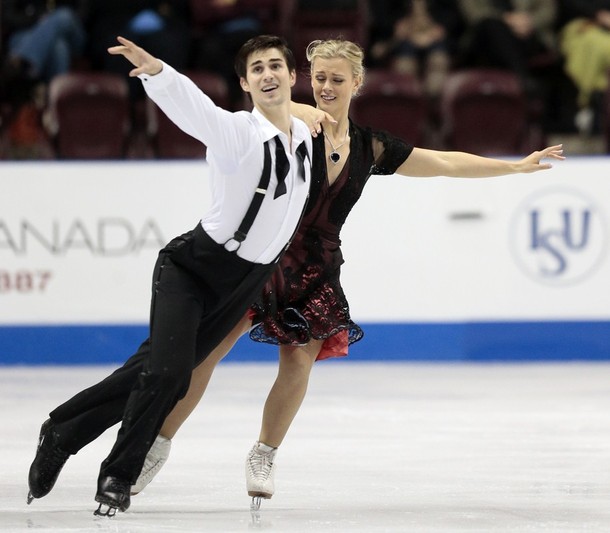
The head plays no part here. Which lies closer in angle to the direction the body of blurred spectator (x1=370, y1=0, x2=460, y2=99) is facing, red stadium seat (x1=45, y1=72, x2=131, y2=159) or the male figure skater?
the male figure skater

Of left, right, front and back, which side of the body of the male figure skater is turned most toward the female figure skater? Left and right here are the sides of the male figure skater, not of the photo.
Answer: left

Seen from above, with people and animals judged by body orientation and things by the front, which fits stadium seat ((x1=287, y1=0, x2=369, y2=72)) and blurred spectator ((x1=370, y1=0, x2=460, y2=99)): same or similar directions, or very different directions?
same or similar directions

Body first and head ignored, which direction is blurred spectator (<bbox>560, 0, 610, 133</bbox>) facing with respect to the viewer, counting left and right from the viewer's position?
facing the viewer

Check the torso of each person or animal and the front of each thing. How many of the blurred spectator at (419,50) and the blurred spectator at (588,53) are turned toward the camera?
2

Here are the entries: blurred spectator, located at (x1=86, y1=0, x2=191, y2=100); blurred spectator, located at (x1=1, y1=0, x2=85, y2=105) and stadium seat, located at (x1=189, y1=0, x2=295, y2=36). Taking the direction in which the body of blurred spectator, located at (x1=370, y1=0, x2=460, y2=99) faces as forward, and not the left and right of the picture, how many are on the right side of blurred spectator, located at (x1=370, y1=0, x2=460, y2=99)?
3

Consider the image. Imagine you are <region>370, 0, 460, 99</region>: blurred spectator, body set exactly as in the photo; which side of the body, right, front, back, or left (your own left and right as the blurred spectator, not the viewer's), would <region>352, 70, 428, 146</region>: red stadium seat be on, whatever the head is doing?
front

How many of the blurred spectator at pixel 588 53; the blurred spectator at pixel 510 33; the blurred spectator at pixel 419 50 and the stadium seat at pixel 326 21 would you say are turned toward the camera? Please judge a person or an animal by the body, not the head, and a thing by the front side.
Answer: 4

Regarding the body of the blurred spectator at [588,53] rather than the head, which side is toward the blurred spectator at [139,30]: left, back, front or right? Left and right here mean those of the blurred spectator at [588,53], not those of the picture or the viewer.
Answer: right

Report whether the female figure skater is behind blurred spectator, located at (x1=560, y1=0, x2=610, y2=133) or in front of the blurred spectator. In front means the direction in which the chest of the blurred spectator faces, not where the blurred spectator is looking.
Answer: in front

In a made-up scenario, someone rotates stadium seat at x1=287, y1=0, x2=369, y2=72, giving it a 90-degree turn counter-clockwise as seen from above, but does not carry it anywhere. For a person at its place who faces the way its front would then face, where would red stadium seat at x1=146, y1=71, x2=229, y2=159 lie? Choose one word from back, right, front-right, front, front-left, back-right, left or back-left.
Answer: back-right

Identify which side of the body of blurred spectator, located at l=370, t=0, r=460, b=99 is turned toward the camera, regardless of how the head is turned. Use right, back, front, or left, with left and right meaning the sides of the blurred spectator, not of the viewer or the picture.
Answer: front

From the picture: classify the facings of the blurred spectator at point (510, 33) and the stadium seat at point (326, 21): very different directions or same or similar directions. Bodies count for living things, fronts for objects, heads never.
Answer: same or similar directions
